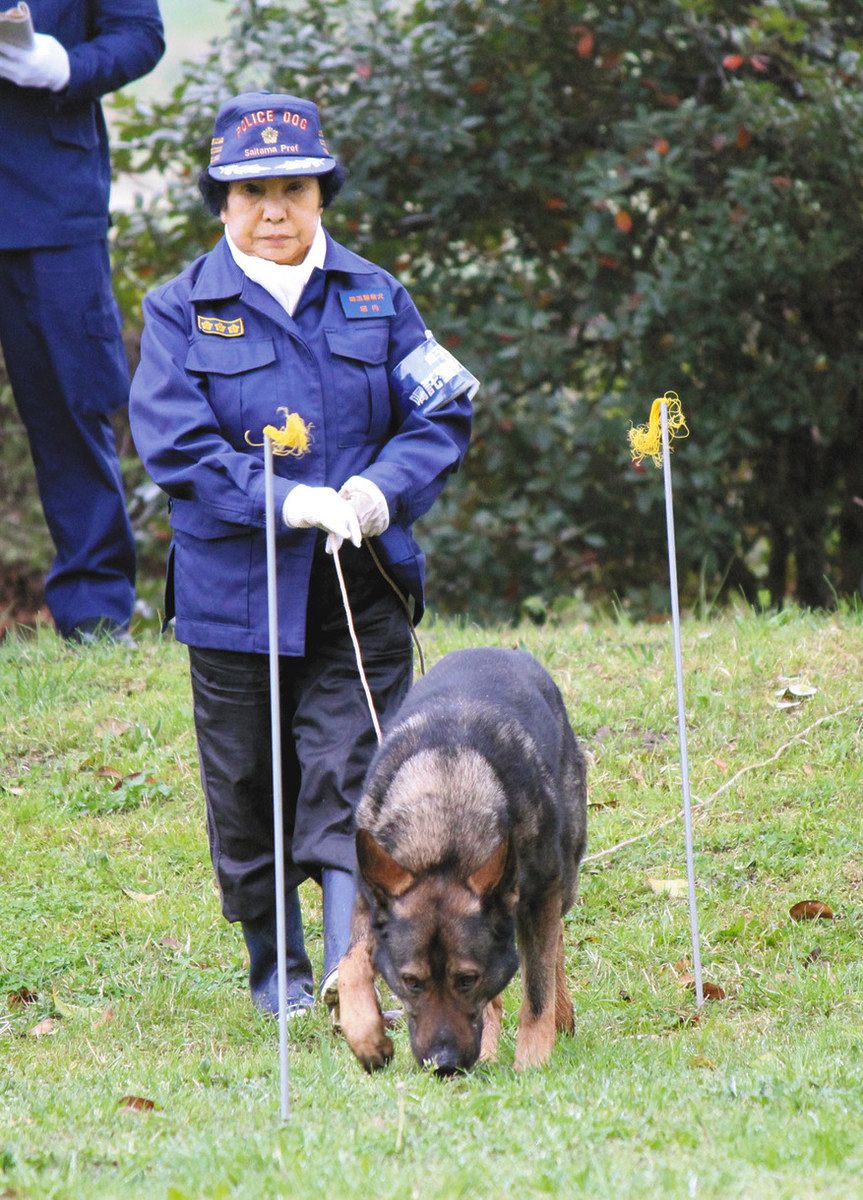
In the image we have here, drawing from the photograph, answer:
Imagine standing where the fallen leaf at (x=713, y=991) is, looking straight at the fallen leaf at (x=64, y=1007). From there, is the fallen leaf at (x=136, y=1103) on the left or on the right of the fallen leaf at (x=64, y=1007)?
left

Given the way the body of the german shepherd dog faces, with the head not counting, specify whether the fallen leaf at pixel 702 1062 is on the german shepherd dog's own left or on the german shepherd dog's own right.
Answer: on the german shepherd dog's own left

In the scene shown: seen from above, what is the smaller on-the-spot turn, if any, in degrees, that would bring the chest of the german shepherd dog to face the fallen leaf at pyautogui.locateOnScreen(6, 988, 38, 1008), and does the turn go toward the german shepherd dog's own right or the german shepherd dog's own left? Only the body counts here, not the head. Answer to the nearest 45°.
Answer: approximately 135° to the german shepherd dog's own right

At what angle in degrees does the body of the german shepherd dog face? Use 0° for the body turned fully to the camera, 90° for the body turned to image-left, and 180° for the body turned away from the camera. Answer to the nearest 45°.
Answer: approximately 0°

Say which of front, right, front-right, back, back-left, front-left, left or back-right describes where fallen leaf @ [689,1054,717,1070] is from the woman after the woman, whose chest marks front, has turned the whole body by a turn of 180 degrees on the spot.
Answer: back-right

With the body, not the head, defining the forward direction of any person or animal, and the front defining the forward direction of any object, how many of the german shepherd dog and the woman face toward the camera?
2

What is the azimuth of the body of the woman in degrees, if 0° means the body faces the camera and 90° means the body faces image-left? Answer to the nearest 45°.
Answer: approximately 0°

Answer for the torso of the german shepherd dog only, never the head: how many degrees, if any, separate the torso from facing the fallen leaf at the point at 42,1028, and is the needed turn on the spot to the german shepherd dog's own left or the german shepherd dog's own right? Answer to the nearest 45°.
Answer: approximately 135° to the german shepherd dog's own right

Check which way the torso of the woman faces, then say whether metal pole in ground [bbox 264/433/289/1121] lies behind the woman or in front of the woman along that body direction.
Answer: in front
